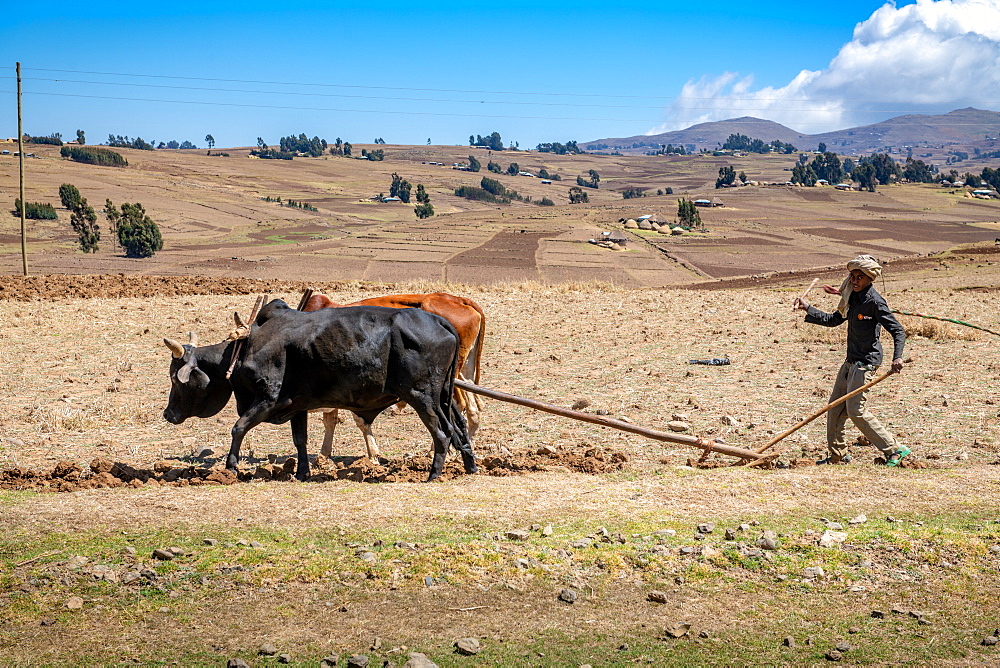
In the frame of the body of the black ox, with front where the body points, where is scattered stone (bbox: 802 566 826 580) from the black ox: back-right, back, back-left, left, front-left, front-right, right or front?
back-left

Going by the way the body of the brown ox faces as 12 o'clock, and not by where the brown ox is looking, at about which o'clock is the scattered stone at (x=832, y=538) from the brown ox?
The scattered stone is roughly at 8 o'clock from the brown ox.

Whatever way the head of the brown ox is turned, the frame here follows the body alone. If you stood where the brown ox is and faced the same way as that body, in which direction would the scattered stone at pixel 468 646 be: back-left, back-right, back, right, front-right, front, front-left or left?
left

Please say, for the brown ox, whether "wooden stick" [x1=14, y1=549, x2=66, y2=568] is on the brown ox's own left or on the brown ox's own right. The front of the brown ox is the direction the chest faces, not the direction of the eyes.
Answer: on the brown ox's own left

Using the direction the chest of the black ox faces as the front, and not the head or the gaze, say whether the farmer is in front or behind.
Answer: behind

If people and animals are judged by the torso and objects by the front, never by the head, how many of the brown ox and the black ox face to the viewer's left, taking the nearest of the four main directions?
2

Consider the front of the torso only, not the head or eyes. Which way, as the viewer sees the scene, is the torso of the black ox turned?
to the viewer's left

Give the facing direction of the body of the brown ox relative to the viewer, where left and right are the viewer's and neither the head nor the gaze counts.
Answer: facing to the left of the viewer
